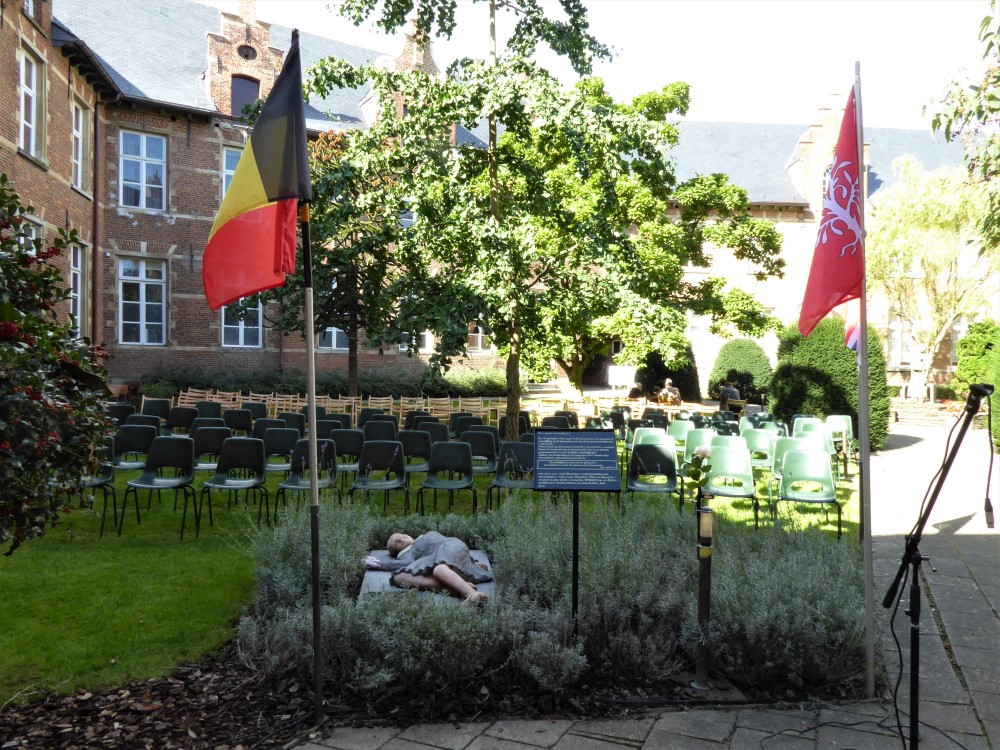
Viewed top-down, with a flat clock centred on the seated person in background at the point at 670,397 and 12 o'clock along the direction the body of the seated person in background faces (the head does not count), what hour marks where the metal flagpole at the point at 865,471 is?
The metal flagpole is roughly at 12 o'clock from the seated person in background.

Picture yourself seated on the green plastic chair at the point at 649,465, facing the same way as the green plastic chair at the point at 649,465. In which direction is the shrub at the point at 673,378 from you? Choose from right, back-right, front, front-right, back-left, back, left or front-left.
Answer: back

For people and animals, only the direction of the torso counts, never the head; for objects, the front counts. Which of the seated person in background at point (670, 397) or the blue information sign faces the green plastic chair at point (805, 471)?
the seated person in background

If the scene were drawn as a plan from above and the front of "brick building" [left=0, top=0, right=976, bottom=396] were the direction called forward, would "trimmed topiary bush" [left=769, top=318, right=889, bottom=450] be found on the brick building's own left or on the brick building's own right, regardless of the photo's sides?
on the brick building's own left

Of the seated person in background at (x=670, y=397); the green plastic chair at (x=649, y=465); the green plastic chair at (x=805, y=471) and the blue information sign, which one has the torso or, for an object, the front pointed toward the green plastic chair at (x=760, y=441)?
the seated person in background

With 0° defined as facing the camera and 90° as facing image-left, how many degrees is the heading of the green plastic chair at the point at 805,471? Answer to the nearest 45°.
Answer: approximately 0°

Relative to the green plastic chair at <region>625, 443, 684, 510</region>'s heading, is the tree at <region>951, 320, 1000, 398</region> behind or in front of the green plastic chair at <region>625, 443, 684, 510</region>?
behind
